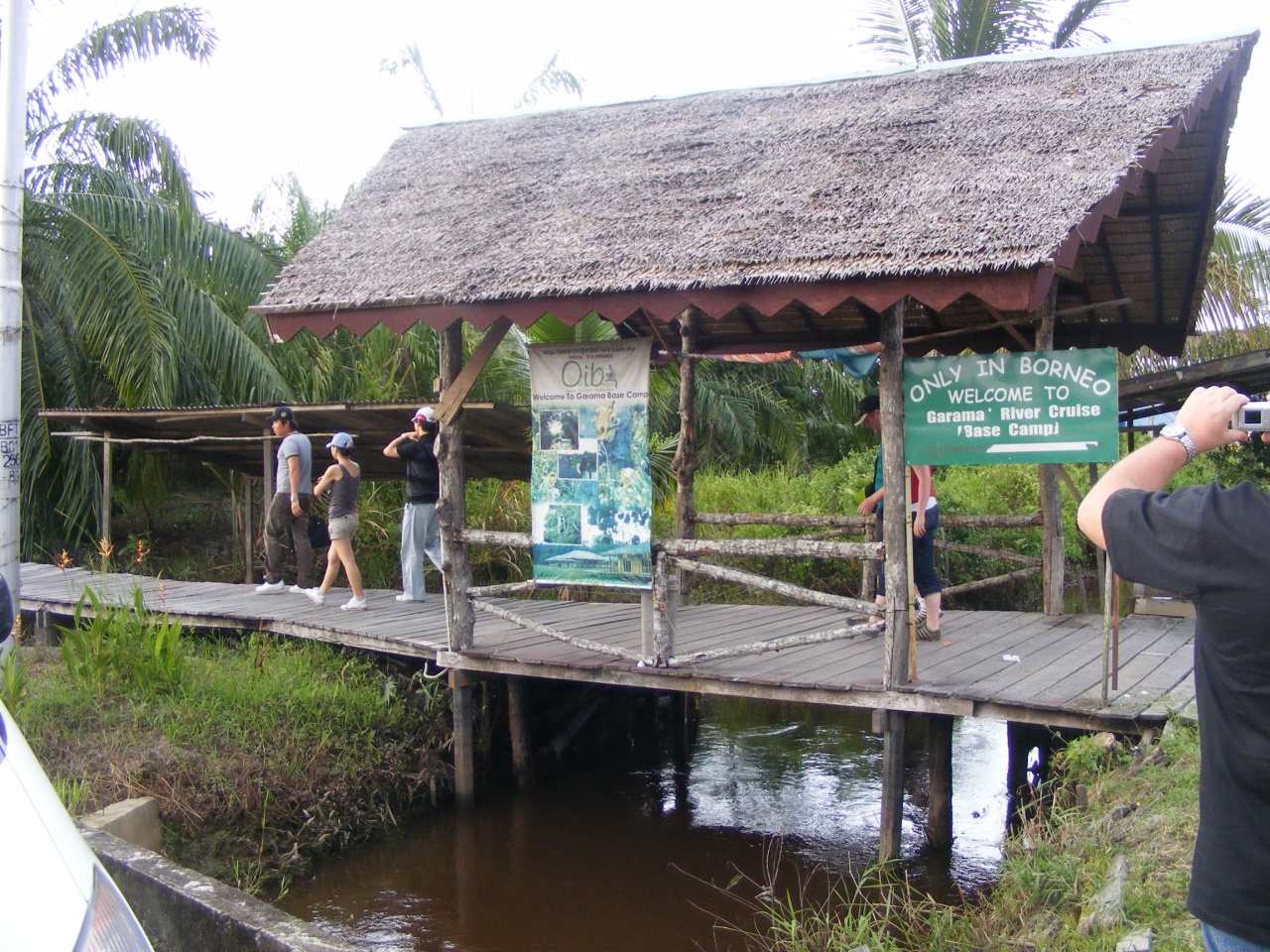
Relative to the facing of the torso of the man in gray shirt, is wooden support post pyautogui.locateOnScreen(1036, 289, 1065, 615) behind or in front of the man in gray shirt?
behind

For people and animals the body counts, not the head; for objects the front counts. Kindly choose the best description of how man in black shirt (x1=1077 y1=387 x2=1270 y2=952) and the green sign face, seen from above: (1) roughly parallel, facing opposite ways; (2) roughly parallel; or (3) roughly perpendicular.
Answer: roughly parallel, facing opposite ways

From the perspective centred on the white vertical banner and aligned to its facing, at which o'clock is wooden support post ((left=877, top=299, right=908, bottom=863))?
The wooden support post is roughly at 10 o'clock from the white vertical banner.

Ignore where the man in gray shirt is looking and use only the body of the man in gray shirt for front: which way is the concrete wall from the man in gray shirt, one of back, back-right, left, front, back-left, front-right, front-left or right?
left

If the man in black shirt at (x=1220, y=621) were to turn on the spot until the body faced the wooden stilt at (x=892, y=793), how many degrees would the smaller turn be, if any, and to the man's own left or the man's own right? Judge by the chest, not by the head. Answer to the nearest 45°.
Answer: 0° — they already face it

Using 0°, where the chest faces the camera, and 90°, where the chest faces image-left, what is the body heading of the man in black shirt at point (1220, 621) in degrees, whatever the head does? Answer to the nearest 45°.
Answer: approximately 180°

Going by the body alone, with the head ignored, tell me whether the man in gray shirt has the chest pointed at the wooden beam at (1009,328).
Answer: no

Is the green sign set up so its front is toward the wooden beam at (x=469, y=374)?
no

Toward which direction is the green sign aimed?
toward the camera

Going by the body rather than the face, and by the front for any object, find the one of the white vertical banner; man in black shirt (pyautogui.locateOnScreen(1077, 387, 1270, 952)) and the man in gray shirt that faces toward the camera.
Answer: the white vertical banner

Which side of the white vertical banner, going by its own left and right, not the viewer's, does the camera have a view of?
front

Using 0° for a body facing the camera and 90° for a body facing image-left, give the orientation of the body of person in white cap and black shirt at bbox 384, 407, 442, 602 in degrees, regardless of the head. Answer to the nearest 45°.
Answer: approximately 90°

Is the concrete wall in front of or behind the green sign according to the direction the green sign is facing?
in front
